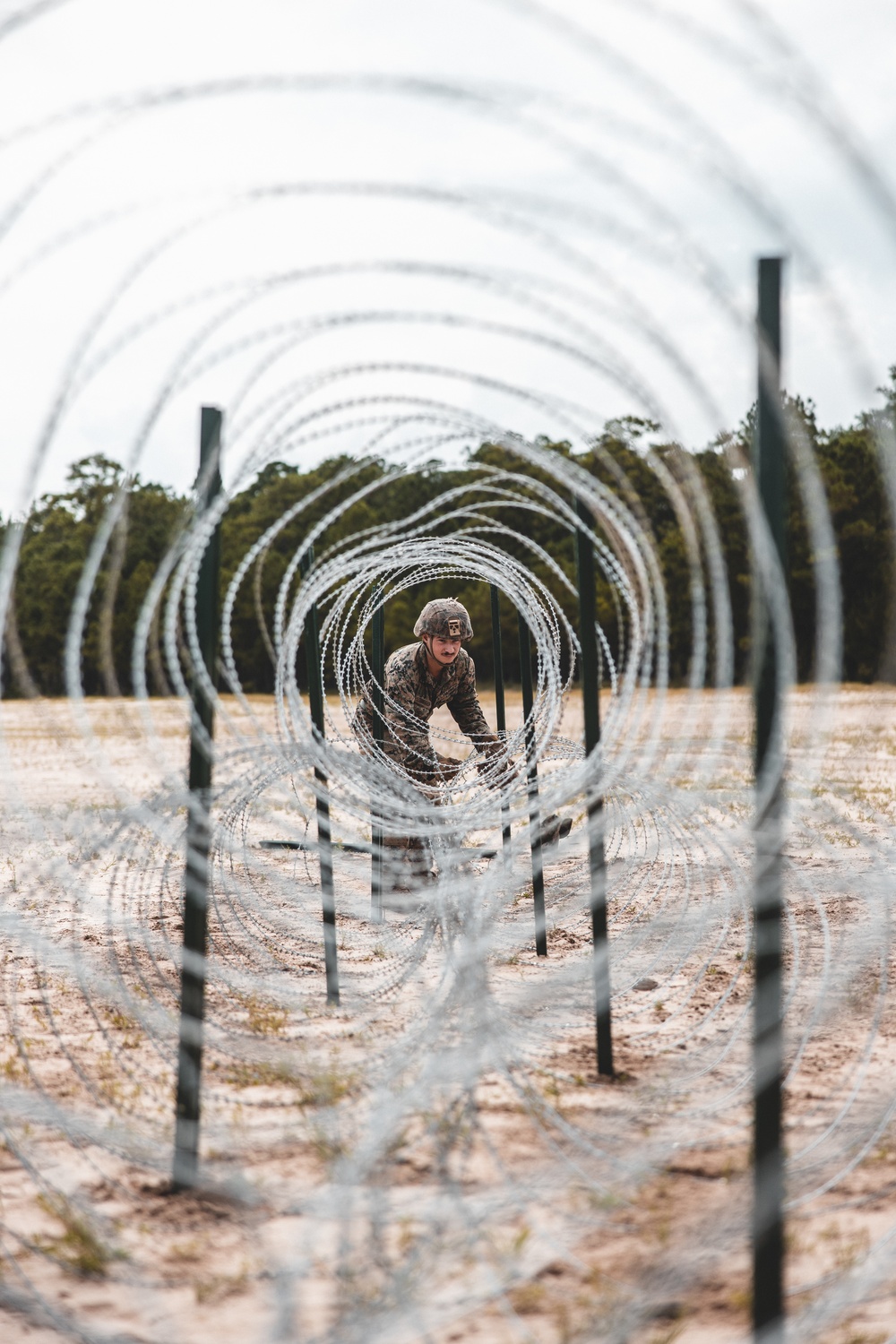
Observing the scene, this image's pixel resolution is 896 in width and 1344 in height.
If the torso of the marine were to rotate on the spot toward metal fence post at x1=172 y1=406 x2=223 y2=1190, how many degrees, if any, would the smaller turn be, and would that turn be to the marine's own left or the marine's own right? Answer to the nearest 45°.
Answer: approximately 45° to the marine's own right

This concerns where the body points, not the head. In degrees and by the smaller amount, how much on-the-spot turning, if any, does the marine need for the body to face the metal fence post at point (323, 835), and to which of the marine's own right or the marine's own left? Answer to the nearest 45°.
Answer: approximately 45° to the marine's own right

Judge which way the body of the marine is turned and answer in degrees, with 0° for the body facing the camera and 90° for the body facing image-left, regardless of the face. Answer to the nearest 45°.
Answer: approximately 315°
